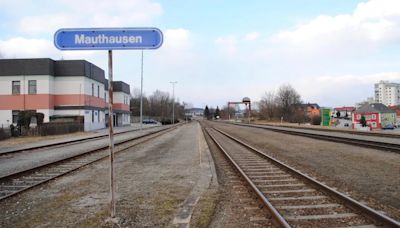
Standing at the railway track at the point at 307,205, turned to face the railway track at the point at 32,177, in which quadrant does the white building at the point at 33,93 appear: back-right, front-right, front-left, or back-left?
front-right

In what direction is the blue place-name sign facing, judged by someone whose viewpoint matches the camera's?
facing the viewer

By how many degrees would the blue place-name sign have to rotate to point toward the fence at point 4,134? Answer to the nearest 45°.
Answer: approximately 180°

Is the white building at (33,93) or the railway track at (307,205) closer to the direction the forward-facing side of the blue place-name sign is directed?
the railway track

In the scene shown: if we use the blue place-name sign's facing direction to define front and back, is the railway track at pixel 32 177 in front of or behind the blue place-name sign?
behind

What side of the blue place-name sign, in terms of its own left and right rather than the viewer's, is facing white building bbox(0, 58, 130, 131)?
back

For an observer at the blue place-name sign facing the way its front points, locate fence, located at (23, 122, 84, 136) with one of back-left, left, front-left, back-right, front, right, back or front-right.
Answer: back

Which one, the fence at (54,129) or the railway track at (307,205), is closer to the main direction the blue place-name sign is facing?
the railway track
